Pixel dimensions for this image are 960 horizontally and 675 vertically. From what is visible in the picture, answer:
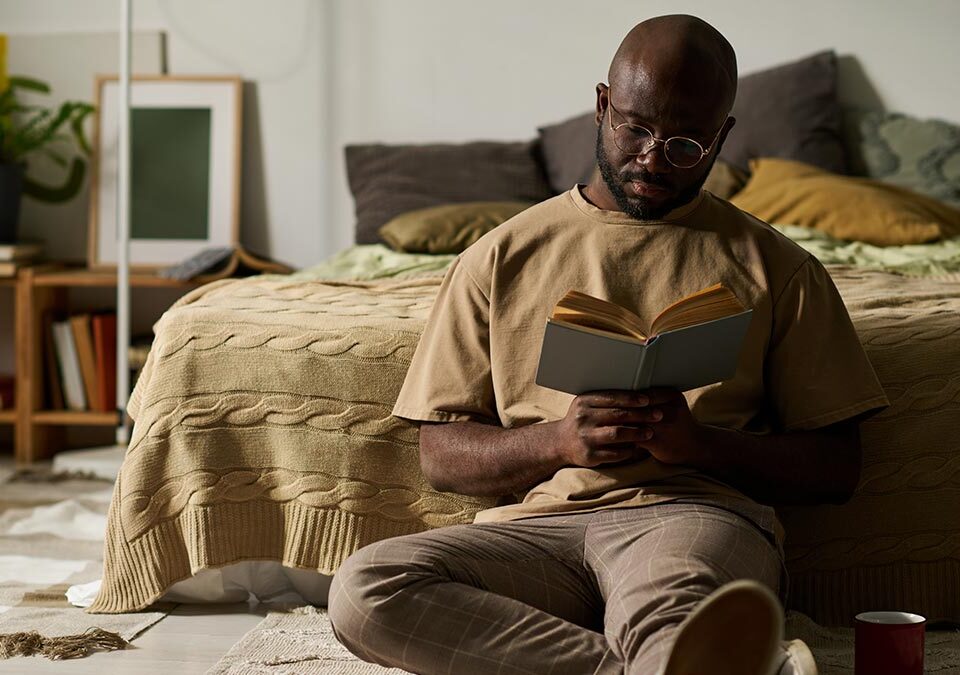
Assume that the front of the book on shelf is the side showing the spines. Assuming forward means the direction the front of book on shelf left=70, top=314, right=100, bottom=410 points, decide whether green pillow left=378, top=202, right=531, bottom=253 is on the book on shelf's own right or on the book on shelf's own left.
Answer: on the book on shelf's own left

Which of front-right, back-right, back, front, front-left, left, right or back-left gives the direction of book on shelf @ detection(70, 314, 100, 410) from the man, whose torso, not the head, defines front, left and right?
back-right

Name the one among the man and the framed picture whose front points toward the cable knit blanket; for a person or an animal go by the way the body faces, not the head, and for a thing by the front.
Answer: the framed picture

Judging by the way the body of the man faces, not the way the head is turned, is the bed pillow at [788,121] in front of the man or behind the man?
behind

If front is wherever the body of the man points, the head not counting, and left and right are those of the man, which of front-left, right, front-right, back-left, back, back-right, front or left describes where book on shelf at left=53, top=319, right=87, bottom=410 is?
back-right

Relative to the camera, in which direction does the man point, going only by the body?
toward the camera

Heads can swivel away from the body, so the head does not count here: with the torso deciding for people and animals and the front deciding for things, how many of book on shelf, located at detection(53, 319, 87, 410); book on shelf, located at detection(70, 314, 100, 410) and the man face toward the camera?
3

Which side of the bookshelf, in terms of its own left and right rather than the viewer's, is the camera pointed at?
front

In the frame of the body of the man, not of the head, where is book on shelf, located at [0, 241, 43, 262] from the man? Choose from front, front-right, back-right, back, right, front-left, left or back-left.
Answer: back-right

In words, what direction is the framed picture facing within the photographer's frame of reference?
facing the viewer
